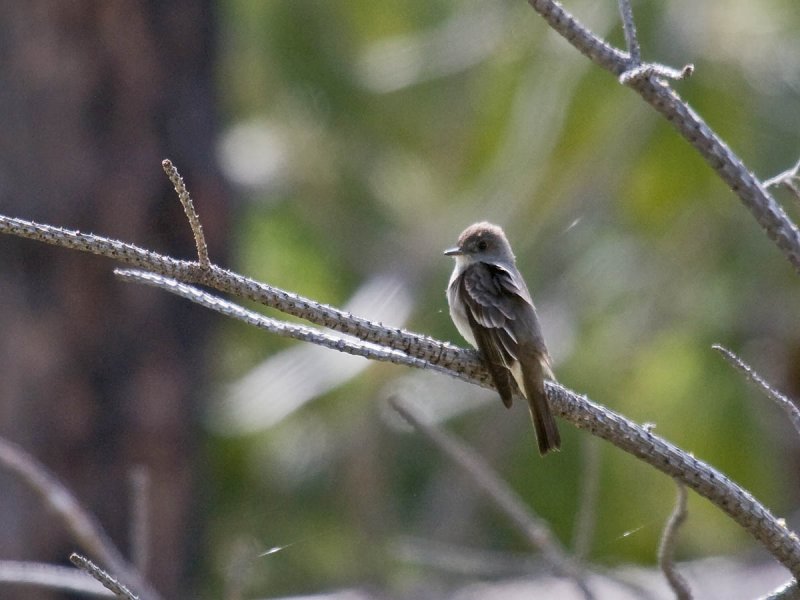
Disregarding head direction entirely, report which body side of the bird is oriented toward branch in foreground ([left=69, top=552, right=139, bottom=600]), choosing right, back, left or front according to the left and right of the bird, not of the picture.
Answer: left

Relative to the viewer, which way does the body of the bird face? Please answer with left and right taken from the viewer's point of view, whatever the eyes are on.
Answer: facing away from the viewer and to the left of the viewer

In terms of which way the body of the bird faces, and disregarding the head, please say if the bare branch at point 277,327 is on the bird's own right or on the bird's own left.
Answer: on the bird's own left
